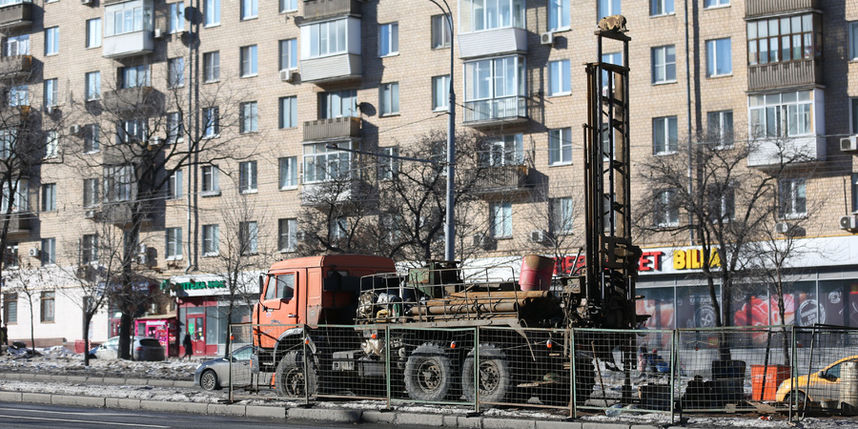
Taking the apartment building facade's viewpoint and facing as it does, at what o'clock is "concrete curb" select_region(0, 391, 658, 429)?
The concrete curb is roughly at 11 o'clock from the apartment building facade.

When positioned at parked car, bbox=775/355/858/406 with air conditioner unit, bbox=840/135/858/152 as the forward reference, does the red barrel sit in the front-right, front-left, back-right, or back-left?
back-left

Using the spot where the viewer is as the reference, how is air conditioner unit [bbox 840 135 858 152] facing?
facing the viewer and to the left of the viewer

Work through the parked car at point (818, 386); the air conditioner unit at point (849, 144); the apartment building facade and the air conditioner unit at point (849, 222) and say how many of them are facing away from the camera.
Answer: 0

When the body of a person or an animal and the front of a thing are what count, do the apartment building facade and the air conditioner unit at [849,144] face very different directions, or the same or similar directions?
same or similar directions

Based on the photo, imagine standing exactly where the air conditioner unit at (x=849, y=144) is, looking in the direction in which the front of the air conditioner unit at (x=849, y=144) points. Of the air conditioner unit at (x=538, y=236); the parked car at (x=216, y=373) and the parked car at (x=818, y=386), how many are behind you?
0

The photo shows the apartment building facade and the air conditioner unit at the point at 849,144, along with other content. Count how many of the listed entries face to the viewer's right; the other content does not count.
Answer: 0

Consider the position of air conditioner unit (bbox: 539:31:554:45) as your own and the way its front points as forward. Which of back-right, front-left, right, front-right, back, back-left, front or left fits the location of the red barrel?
front-left

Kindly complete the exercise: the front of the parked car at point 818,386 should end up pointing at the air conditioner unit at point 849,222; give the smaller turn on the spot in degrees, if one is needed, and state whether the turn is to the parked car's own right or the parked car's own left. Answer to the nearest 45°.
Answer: approximately 90° to the parked car's own right

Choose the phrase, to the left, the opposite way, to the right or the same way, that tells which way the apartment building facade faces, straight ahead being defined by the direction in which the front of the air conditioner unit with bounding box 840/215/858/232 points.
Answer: the same way

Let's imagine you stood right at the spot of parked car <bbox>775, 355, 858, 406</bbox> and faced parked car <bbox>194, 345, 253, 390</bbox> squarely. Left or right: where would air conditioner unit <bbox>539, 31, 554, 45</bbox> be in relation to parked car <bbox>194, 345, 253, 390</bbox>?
right

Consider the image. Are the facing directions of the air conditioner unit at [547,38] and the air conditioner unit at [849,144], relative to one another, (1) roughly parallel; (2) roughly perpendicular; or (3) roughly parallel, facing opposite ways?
roughly parallel

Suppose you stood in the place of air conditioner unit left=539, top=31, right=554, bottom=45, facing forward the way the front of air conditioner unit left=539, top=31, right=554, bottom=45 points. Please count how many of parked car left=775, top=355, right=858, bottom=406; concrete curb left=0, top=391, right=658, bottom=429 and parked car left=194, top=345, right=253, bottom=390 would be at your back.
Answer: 0

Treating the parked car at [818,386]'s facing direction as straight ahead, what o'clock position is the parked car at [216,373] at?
the parked car at [216,373] is roughly at 1 o'clock from the parked car at [818,386].

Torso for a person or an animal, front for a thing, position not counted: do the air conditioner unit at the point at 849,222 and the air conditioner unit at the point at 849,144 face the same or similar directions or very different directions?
same or similar directions

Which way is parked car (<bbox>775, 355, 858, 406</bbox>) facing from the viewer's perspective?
to the viewer's left

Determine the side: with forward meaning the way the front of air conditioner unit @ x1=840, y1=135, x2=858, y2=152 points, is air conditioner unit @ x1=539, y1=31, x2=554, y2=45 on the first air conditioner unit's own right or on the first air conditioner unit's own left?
on the first air conditioner unit's own right
